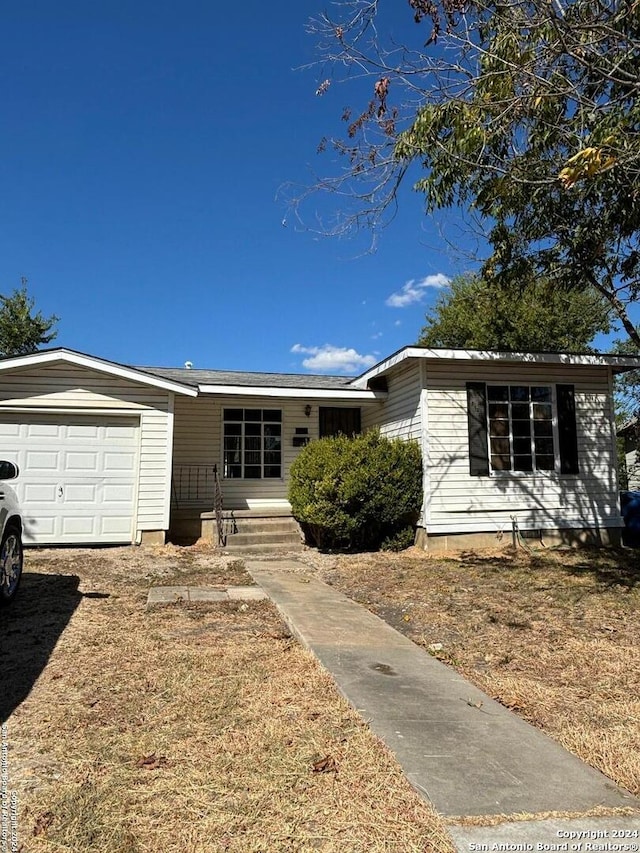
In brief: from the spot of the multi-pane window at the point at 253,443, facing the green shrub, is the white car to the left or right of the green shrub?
right

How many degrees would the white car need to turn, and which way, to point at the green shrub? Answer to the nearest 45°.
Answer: approximately 45° to its right

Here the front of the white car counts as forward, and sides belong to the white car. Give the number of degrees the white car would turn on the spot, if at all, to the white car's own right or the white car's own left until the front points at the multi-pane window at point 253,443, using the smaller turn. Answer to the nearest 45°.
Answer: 0° — it already faces it

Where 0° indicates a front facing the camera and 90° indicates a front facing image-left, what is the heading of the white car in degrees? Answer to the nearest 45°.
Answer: approximately 225°
